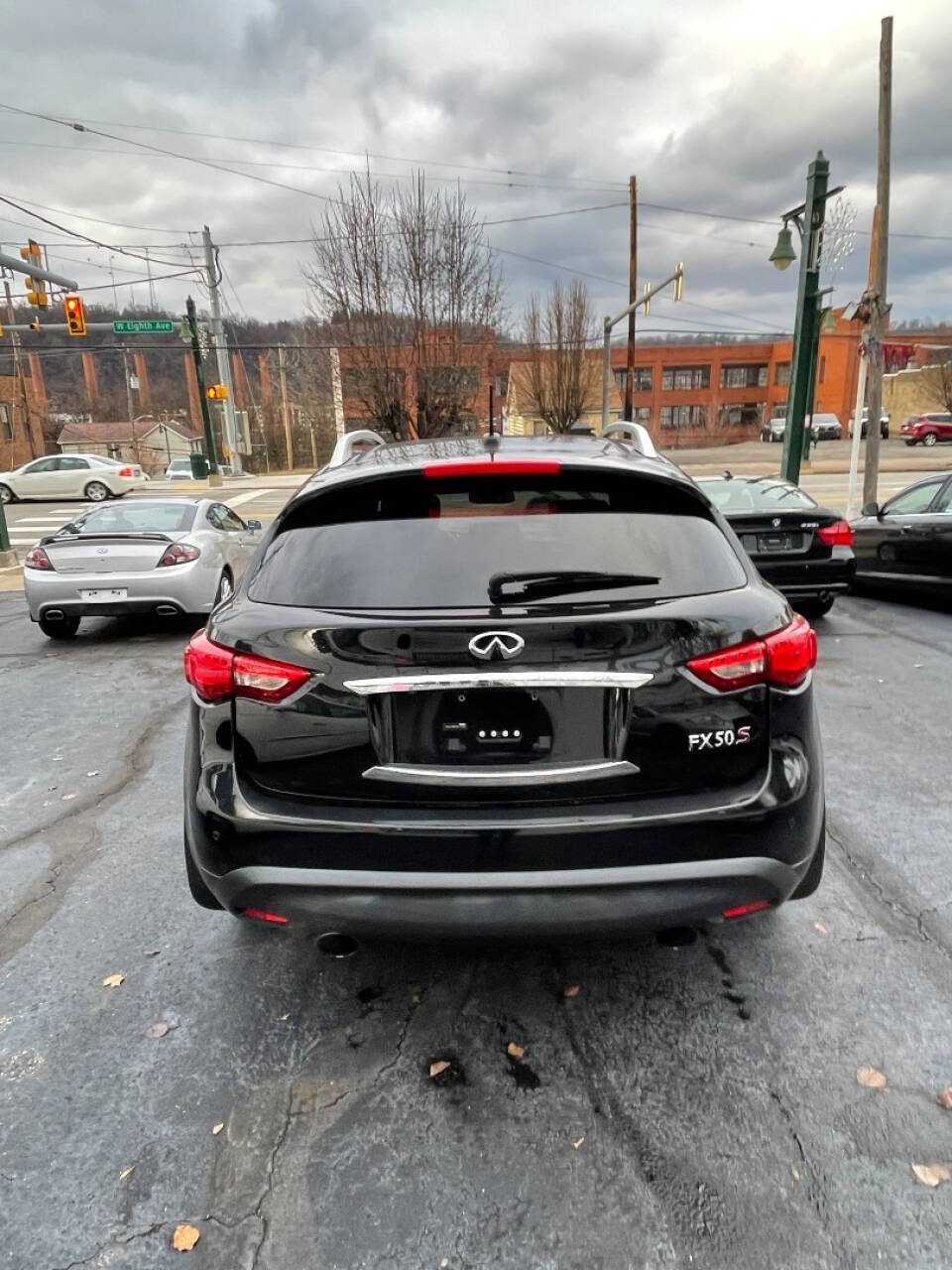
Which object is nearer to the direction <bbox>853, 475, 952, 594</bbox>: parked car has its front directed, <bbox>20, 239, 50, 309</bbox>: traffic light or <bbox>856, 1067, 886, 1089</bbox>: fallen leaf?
the traffic light

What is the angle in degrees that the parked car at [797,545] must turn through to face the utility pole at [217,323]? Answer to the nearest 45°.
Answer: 0° — it already faces it

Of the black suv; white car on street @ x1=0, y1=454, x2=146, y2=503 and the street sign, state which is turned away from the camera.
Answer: the black suv

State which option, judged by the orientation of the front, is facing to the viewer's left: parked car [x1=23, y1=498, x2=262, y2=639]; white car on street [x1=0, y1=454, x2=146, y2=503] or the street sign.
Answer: white car on street [x1=0, y1=454, x2=146, y2=503]

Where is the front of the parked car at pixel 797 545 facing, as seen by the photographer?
facing away from the viewer and to the left of the viewer

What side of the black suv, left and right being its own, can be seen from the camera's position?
back

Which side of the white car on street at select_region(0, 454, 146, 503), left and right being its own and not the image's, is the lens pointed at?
left

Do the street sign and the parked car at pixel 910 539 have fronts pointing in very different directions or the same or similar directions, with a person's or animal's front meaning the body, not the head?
very different directions

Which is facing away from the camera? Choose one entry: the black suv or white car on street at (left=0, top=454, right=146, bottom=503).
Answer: the black suv

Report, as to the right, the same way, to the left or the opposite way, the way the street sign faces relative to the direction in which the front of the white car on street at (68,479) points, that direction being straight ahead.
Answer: to the left

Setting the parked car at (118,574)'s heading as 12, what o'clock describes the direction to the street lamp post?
The street lamp post is roughly at 1 o'clock from the parked car.
